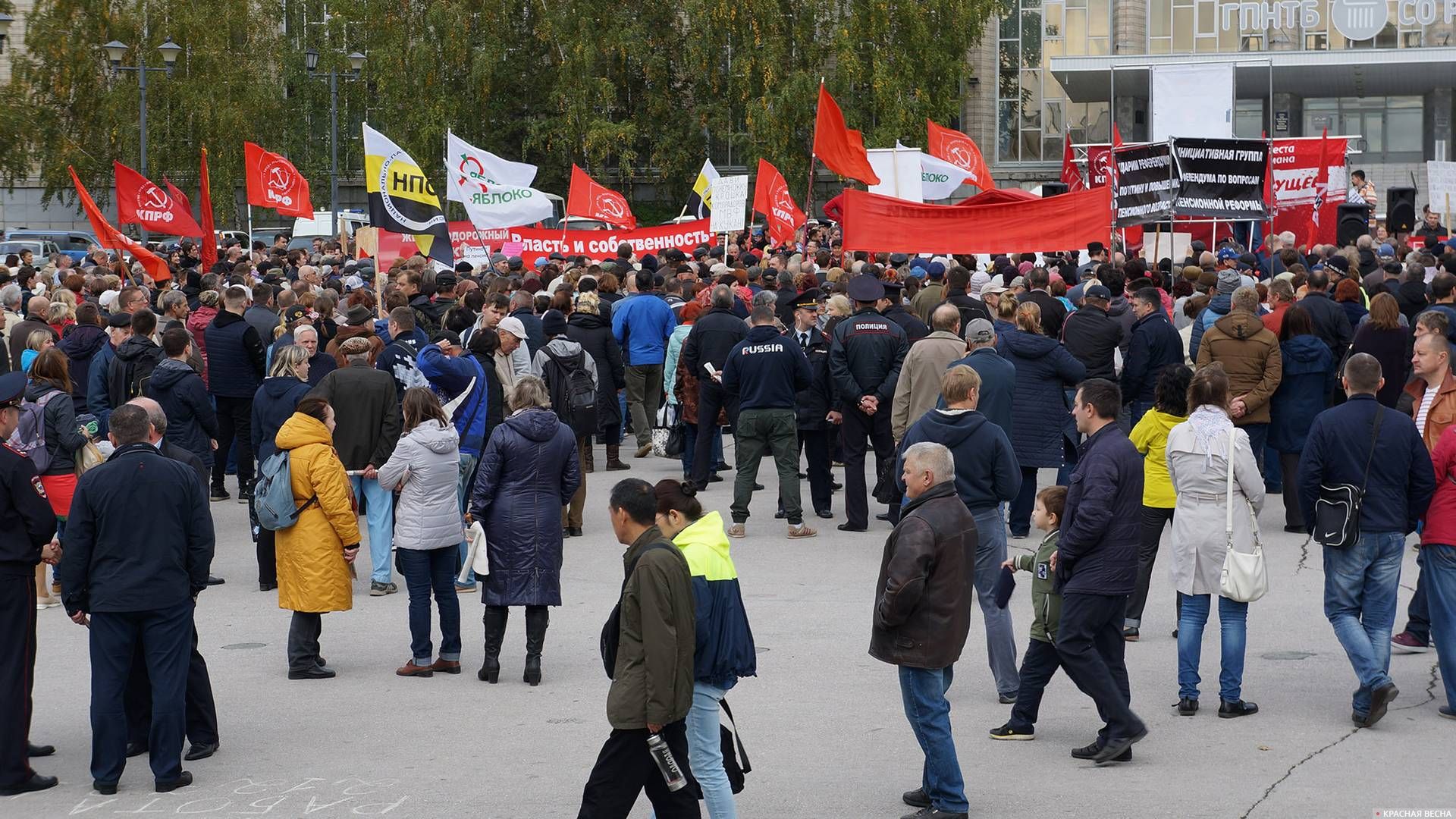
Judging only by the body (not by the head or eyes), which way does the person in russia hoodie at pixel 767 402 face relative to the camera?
away from the camera

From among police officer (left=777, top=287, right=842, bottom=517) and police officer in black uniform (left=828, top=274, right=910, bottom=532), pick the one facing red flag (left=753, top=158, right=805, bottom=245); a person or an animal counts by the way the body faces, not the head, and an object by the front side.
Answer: the police officer in black uniform

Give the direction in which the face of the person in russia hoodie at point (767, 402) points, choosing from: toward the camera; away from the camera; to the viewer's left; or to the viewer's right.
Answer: away from the camera

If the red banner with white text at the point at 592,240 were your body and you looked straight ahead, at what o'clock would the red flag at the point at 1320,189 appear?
The red flag is roughly at 9 o'clock from the red banner with white text.

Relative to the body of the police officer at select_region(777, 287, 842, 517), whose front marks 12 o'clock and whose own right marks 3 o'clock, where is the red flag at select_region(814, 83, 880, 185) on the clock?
The red flag is roughly at 6 o'clock from the police officer.

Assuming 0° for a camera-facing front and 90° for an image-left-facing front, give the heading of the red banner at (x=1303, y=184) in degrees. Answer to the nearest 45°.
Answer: approximately 0°

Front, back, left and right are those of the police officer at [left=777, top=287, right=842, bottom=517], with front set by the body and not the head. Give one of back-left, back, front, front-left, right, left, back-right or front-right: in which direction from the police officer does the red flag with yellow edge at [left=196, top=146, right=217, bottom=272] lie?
back-right

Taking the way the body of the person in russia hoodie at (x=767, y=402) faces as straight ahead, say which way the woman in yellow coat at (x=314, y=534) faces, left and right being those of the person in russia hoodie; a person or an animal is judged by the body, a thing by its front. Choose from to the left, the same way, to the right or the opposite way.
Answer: to the right

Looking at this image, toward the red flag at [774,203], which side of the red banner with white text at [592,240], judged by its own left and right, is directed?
left

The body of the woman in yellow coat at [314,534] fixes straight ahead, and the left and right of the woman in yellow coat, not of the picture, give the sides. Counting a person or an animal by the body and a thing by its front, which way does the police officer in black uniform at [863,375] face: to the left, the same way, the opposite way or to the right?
to the left

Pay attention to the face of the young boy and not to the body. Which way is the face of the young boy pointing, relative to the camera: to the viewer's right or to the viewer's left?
to the viewer's left

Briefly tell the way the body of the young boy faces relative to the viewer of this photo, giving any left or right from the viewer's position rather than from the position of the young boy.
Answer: facing to the left of the viewer

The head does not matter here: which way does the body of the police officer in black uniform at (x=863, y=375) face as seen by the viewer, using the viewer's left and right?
facing away from the viewer

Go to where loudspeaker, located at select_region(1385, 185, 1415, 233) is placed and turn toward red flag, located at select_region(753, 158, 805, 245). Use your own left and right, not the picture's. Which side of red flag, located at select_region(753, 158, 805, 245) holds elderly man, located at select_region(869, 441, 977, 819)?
left

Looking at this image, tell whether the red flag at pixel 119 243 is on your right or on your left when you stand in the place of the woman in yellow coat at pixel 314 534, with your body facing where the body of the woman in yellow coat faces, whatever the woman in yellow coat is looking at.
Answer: on your left
